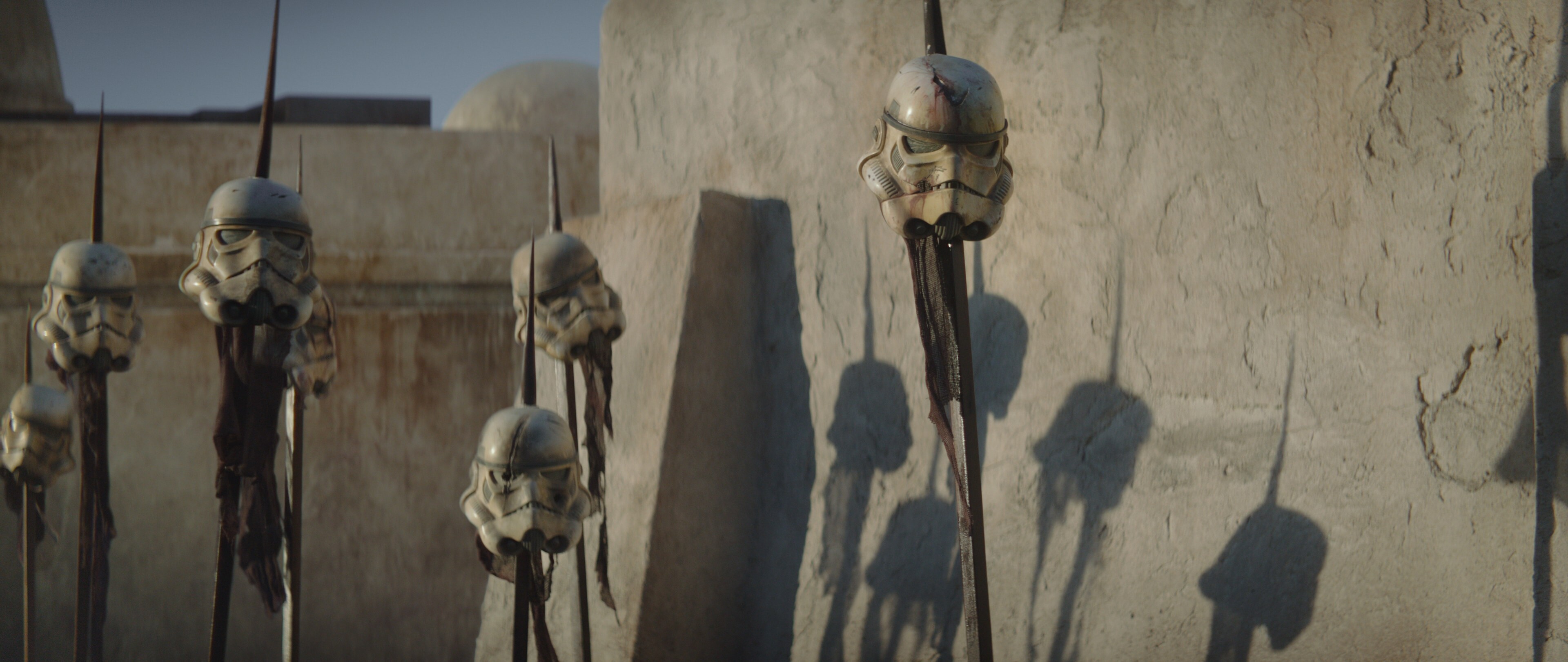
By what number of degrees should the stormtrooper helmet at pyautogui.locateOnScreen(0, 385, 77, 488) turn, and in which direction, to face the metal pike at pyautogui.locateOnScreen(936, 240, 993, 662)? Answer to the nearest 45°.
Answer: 0° — it already faces it

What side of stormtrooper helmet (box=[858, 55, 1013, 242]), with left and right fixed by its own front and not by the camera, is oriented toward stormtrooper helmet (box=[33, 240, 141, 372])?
right

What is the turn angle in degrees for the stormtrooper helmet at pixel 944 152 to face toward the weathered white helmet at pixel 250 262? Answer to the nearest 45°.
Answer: approximately 90° to its right

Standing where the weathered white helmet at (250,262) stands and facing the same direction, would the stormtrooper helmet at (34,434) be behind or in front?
behind

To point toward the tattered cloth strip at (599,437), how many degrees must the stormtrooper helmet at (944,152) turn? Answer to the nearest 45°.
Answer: approximately 135° to its right

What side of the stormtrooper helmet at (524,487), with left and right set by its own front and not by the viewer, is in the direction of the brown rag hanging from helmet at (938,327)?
left

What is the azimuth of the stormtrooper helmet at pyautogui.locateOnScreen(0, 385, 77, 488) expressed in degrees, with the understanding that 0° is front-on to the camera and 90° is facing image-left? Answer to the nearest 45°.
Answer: approximately 315°
